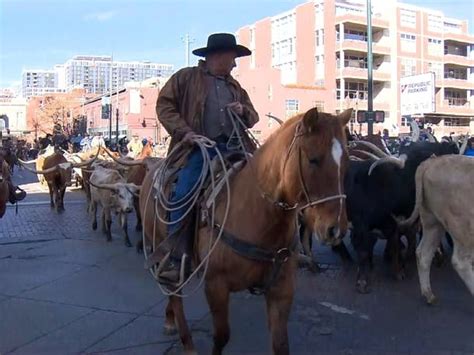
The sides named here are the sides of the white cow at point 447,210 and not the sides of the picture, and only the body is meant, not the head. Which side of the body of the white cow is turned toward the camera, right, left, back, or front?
right

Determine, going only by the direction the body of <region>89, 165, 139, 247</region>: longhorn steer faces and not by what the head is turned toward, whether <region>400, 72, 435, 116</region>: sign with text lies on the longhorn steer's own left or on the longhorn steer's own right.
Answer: on the longhorn steer's own left

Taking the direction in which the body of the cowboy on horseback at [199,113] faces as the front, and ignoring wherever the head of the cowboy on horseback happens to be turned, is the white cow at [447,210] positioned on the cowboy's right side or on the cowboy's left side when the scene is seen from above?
on the cowboy's left side

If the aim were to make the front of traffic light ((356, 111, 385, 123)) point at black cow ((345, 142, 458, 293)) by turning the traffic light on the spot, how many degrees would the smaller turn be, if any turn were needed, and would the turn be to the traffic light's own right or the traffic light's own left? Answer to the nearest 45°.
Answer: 0° — it already faces it

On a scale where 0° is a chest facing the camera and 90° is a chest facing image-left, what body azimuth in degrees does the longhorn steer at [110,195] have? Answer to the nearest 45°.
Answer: approximately 315°

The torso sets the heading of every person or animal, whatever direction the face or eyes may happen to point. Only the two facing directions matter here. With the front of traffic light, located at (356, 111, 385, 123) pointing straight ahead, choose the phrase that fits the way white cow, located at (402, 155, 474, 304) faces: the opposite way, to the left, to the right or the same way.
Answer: to the left

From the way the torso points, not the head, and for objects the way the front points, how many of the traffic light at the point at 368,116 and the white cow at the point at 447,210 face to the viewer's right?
1

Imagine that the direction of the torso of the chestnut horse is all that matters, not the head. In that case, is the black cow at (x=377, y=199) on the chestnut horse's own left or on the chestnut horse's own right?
on the chestnut horse's own left

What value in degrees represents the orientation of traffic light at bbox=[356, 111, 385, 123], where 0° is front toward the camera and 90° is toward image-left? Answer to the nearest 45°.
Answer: approximately 0°

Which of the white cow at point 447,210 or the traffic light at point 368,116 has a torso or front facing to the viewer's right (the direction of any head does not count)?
the white cow

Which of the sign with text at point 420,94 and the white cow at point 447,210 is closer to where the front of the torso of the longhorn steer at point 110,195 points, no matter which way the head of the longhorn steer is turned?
the white cow
